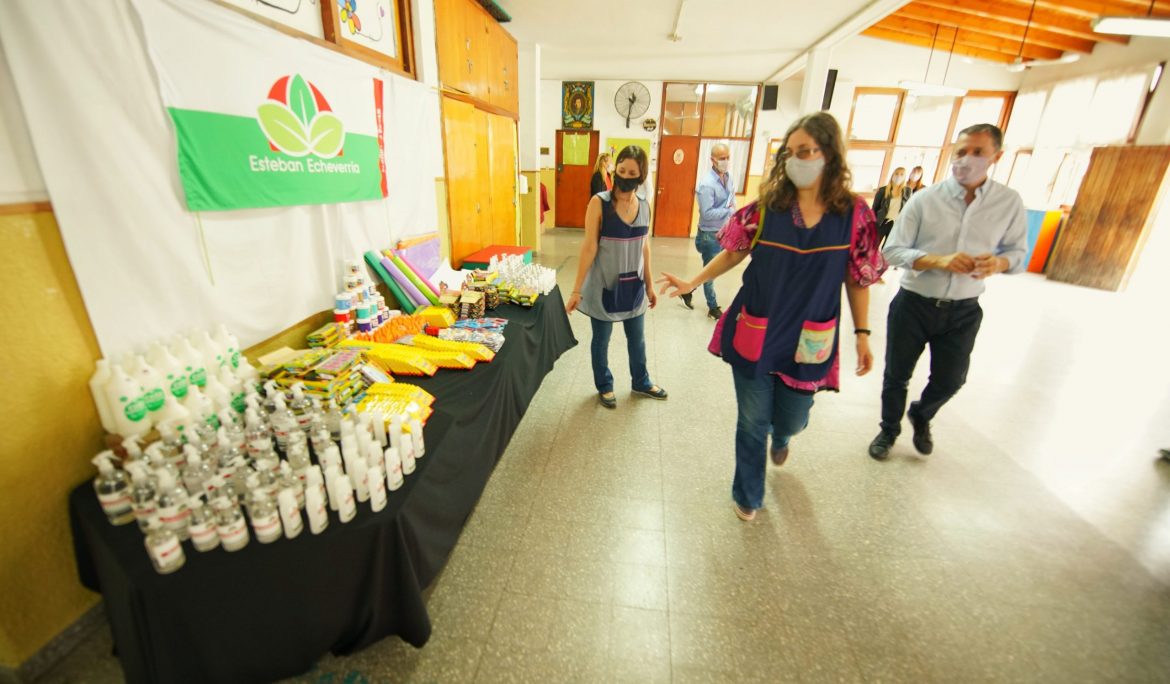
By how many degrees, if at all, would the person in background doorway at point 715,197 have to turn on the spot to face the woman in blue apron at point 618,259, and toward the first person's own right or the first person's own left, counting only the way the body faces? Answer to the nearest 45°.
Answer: approximately 45° to the first person's own right

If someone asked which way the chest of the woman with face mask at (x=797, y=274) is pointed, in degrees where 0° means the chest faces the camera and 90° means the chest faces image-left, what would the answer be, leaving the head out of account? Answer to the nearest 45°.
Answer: approximately 0°

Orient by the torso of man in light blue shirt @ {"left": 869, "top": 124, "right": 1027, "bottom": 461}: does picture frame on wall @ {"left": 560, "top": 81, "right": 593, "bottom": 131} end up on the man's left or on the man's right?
on the man's right

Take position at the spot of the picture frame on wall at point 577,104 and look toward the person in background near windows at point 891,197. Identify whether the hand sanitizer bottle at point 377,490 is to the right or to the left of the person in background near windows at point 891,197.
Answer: right

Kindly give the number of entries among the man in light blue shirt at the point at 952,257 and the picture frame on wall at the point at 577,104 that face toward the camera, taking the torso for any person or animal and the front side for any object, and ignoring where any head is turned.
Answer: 2

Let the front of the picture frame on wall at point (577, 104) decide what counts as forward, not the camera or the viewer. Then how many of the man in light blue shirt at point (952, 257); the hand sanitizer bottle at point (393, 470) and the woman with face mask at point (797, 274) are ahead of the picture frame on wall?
3

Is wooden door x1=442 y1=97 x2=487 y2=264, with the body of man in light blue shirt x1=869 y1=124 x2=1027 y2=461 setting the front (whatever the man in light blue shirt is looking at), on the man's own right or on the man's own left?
on the man's own right

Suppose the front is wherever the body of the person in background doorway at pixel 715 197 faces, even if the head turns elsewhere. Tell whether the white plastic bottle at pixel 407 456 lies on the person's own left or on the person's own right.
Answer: on the person's own right

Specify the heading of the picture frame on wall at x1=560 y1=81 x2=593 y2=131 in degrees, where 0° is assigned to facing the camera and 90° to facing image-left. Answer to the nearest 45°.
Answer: approximately 0°

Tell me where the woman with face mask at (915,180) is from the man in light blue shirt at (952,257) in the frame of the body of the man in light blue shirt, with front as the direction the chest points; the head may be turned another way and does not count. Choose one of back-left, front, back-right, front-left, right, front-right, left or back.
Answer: back

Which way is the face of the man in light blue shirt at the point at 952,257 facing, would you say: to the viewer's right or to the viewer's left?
to the viewer's left
